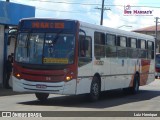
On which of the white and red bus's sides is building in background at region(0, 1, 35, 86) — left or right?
on its right

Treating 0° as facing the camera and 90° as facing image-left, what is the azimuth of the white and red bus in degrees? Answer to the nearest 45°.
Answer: approximately 45°
